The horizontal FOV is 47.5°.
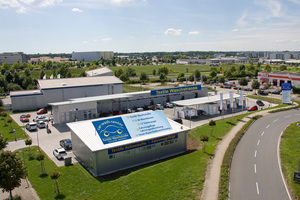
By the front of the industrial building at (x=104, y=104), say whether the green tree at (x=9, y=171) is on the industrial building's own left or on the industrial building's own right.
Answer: on the industrial building's own right

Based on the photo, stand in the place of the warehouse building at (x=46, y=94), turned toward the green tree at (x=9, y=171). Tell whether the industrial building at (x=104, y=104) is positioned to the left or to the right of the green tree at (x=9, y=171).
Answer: left

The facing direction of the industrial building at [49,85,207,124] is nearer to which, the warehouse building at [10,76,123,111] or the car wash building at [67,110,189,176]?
the car wash building

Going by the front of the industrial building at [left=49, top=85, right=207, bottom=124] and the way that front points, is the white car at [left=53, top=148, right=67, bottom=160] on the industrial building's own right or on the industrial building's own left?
on the industrial building's own right

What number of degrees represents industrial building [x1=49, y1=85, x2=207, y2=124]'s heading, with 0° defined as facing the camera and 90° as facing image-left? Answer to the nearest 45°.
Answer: approximately 315°

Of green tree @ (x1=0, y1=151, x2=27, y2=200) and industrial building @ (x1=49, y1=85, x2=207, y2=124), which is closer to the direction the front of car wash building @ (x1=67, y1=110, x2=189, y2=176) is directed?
the green tree

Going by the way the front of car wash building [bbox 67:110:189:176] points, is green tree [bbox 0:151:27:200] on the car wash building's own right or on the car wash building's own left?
on the car wash building's own right

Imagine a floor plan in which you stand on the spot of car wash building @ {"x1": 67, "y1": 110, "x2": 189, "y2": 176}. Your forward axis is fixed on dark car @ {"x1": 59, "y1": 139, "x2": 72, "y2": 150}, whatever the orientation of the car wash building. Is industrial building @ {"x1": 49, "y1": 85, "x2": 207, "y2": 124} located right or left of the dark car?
right
